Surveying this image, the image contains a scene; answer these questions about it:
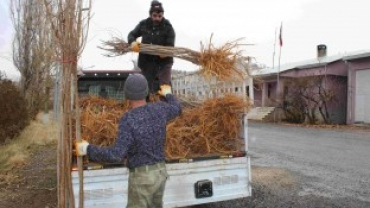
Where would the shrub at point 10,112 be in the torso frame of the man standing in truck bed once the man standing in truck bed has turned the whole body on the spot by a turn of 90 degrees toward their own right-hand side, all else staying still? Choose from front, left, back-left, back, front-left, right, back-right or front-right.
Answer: front-right

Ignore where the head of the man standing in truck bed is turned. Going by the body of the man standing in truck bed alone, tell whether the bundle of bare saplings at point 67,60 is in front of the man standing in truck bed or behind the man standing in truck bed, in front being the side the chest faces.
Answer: in front

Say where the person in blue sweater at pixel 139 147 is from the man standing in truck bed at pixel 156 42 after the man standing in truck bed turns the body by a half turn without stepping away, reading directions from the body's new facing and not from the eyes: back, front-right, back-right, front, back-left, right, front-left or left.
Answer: back

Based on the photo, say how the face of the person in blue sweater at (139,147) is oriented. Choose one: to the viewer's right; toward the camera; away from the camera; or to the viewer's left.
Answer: away from the camera

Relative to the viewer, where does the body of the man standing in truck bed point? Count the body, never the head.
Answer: toward the camera

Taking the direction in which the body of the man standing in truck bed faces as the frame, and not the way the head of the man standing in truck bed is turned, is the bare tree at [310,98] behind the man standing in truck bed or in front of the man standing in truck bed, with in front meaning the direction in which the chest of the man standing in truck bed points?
behind
